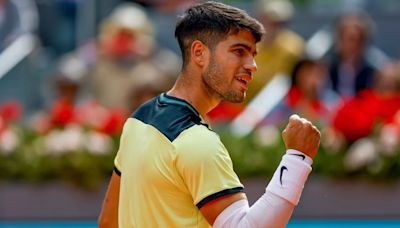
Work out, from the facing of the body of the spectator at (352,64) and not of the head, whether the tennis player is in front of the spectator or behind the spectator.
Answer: in front

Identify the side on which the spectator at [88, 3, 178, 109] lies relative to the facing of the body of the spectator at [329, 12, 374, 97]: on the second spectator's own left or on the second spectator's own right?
on the second spectator's own right

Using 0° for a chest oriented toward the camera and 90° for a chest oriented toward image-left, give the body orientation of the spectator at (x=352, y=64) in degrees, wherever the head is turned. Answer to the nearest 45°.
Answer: approximately 0°

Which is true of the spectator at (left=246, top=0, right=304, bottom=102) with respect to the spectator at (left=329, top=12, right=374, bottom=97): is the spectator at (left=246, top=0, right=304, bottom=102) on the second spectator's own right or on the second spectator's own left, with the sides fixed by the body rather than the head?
on the second spectator's own right
